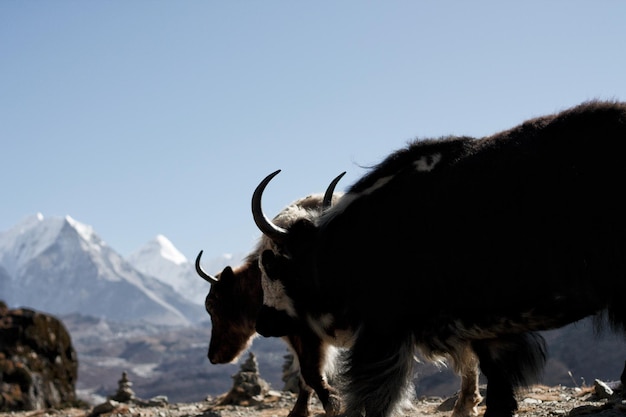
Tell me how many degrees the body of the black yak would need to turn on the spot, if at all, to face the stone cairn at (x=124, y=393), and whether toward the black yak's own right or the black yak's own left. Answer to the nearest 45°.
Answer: approximately 45° to the black yak's own right

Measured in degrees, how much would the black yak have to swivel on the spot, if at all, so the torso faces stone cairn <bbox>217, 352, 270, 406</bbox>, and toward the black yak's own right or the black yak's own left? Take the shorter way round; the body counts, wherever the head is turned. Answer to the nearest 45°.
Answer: approximately 45° to the black yak's own right

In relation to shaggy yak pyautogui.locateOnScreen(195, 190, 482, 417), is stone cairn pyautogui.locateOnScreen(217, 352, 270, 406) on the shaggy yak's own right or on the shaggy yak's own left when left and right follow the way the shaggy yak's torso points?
on the shaggy yak's own right

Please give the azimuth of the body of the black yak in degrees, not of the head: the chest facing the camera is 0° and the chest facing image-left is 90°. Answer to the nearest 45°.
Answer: approximately 90°

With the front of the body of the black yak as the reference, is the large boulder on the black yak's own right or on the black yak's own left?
on the black yak's own right
